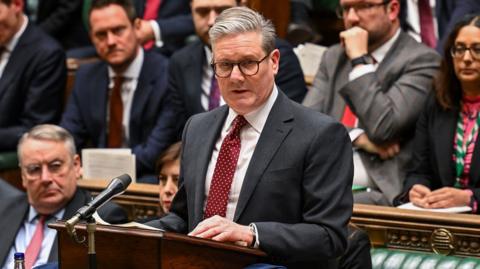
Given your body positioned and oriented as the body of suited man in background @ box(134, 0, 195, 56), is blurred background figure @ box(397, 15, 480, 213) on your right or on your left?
on your left

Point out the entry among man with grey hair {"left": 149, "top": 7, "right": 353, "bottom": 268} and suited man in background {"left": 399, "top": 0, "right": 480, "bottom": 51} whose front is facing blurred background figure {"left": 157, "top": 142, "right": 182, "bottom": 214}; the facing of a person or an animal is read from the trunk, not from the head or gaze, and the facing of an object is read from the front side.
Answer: the suited man in background

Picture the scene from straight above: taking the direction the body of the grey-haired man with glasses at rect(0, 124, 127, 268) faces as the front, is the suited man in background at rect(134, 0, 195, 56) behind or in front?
behind

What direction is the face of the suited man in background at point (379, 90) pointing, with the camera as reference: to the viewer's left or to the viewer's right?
to the viewer's left

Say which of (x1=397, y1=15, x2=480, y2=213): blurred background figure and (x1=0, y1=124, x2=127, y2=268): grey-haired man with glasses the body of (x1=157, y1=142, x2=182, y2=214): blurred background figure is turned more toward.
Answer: the grey-haired man with glasses

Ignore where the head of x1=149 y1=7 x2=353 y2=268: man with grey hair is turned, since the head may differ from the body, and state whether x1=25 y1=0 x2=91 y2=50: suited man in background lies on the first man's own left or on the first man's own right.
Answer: on the first man's own right
